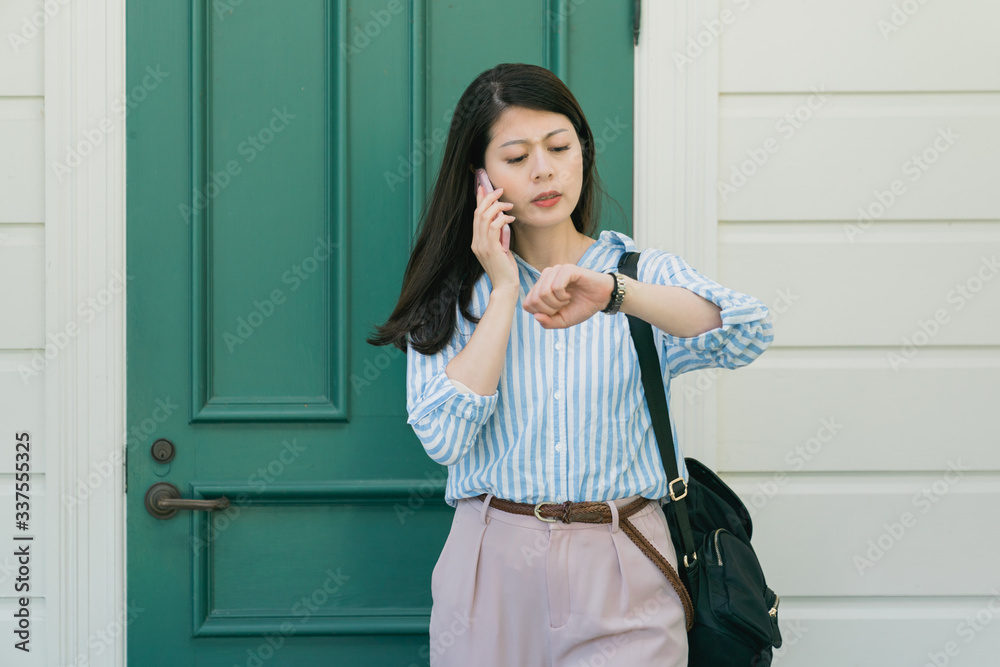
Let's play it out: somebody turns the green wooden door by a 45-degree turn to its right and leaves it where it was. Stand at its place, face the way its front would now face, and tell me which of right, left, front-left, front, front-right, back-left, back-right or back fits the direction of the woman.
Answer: left

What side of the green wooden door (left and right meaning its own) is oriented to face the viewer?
front

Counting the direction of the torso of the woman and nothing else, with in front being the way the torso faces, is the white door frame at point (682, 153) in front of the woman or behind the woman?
behind
